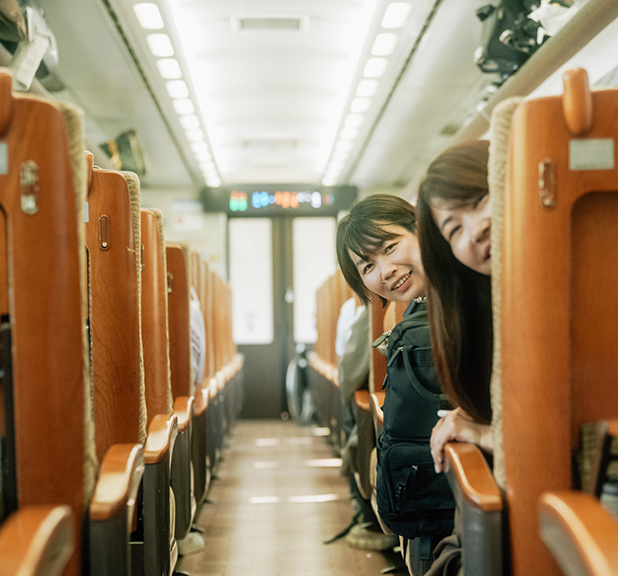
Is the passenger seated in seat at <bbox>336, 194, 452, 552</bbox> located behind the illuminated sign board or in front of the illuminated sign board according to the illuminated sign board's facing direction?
in front

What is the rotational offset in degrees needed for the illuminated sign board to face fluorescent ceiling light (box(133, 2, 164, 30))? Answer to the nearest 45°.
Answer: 0° — it already faces it

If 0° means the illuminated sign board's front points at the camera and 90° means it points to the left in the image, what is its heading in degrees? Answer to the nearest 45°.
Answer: approximately 0°
